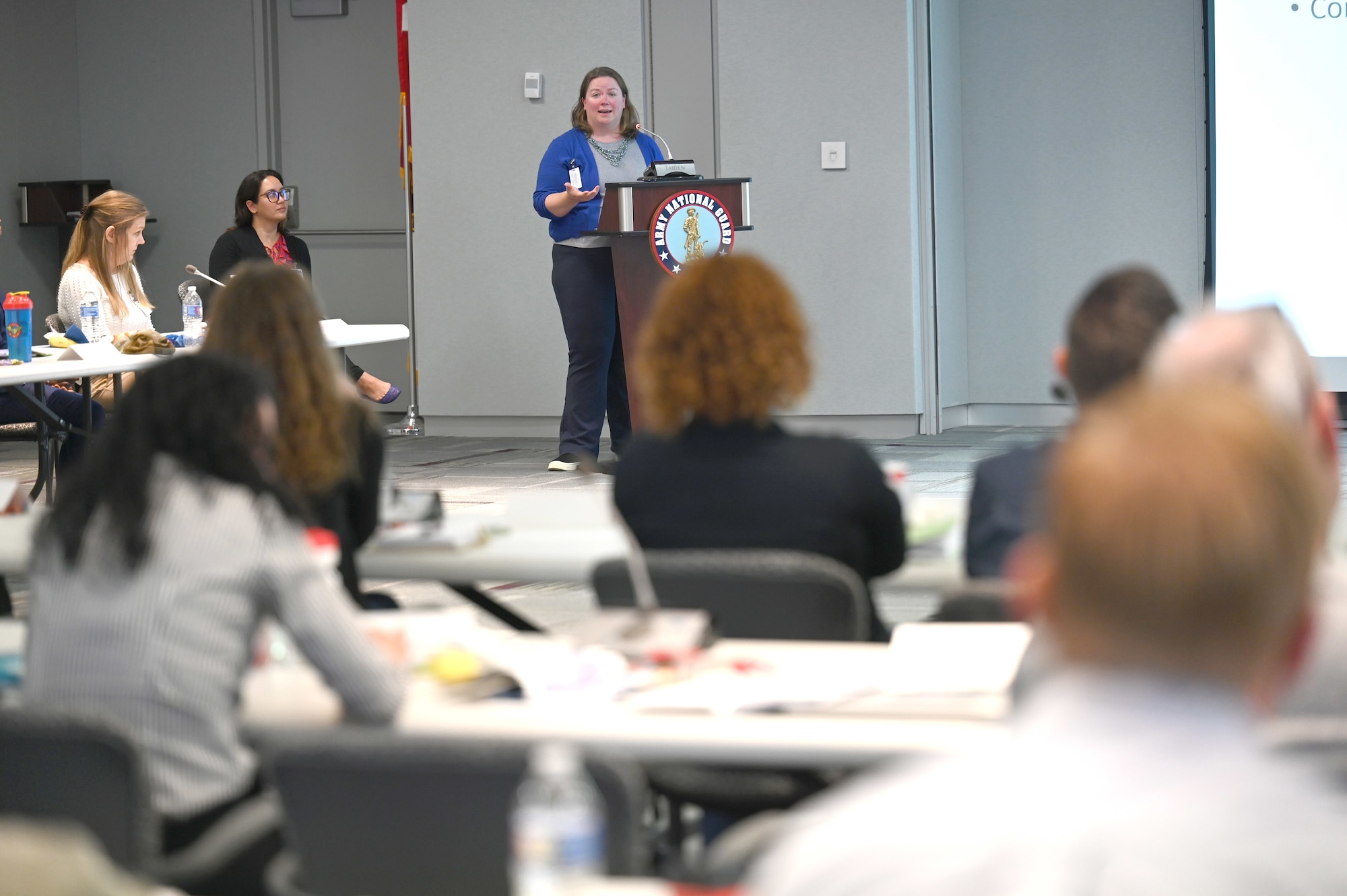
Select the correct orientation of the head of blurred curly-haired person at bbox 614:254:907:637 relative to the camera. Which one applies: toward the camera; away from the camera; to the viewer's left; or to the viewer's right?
away from the camera

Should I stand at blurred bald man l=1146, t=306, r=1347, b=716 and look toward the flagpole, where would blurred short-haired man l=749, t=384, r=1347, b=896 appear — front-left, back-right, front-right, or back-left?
back-left

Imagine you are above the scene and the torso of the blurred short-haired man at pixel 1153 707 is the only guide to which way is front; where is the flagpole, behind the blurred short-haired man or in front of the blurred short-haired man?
in front

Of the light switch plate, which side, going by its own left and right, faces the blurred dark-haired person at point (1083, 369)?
front

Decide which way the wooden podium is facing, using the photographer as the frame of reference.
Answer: facing the viewer

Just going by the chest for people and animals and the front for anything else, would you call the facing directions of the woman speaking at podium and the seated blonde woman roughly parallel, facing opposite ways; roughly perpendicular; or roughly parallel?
roughly perpendicular

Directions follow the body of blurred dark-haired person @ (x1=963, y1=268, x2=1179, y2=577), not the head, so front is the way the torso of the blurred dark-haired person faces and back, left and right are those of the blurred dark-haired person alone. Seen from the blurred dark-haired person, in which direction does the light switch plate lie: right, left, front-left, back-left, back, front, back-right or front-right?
front

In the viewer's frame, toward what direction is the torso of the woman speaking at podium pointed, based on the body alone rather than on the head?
toward the camera

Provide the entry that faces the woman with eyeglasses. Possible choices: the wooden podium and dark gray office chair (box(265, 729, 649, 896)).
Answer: the dark gray office chair

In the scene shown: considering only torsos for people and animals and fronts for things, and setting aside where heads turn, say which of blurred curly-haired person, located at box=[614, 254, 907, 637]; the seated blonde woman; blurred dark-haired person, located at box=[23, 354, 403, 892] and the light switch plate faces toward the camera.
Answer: the light switch plate

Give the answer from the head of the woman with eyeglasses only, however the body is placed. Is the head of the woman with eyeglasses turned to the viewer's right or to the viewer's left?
to the viewer's right

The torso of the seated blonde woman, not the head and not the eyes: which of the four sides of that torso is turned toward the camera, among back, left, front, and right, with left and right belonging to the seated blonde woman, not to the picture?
right

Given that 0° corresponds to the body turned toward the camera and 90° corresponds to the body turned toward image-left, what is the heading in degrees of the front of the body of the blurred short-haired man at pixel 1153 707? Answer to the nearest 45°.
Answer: approximately 180°

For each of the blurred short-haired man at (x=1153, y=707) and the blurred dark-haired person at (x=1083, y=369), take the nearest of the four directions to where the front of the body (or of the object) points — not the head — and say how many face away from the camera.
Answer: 2

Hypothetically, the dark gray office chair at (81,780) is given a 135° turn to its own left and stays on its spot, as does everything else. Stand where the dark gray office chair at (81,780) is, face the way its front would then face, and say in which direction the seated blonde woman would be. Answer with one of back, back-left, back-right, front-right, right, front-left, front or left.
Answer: right

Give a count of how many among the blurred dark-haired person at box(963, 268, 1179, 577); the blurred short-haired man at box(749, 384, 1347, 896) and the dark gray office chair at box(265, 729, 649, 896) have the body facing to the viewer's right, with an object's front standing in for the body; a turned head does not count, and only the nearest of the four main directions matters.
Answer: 0

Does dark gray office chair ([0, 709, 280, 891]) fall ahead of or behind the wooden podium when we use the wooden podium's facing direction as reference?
ahead

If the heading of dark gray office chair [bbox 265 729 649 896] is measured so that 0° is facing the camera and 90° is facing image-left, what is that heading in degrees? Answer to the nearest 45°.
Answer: approximately 180°

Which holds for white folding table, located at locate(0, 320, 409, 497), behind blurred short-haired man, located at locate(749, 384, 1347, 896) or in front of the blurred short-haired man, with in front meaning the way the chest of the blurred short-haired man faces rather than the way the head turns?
in front
